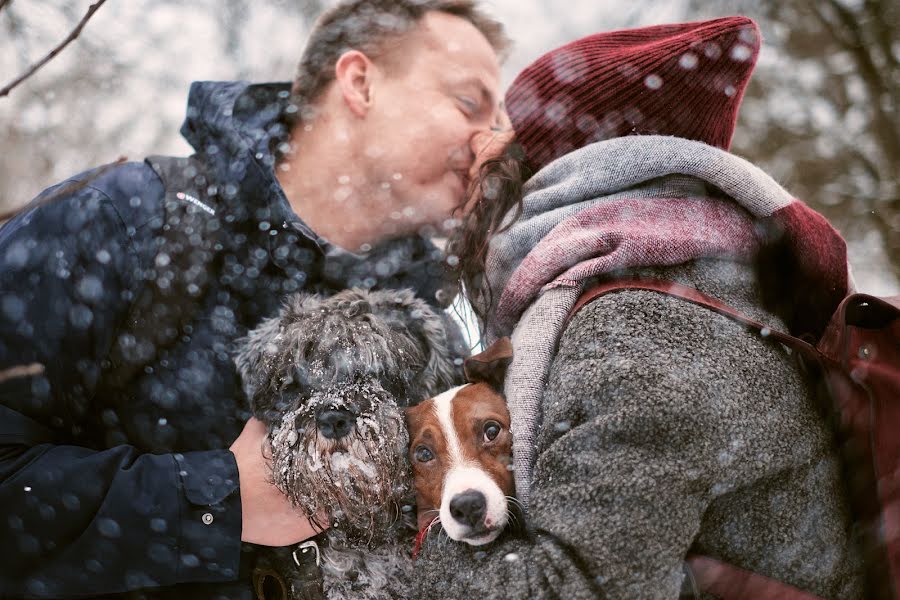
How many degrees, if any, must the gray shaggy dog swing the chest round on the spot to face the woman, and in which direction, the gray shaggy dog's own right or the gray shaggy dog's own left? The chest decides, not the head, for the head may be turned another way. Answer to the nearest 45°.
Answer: approximately 45° to the gray shaggy dog's own left

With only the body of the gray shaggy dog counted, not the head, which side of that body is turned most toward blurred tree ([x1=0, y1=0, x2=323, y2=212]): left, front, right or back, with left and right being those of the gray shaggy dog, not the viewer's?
back

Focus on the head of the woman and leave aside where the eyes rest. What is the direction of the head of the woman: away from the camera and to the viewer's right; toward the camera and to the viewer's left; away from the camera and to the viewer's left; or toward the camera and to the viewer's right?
away from the camera and to the viewer's left
